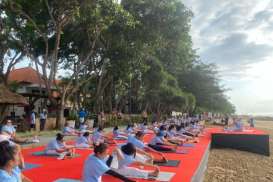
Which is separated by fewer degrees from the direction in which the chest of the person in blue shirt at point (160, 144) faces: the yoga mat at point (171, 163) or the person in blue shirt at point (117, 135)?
the yoga mat

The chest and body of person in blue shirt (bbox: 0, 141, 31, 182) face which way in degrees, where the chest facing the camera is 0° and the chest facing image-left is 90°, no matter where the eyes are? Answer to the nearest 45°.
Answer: approximately 270°

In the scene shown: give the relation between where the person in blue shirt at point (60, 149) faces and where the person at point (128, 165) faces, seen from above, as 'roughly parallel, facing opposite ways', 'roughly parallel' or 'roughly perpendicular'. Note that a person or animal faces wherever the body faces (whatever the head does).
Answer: roughly parallel

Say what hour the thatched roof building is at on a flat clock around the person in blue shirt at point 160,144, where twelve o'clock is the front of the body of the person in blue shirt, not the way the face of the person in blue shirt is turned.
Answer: The thatched roof building is roughly at 7 o'clock from the person in blue shirt.

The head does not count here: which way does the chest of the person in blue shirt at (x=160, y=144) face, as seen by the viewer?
to the viewer's right

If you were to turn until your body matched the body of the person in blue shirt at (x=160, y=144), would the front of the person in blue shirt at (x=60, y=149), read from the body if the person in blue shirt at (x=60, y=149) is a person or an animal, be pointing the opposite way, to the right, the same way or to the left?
the same way

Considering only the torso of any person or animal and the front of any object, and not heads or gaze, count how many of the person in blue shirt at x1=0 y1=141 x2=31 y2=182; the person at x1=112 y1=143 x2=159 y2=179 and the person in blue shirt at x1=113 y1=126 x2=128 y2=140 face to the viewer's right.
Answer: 3

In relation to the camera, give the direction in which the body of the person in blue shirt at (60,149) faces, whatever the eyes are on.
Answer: to the viewer's right

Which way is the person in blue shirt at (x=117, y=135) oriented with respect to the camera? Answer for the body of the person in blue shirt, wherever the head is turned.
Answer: to the viewer's right

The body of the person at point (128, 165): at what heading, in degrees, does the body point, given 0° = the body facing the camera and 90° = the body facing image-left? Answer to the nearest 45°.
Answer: approximately 270°

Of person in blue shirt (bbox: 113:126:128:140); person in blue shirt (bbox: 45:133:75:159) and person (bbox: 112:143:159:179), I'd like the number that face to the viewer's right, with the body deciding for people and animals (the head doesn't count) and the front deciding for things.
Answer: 3

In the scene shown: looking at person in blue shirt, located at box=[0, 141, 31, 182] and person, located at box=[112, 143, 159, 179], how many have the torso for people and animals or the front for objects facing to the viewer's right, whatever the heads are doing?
2

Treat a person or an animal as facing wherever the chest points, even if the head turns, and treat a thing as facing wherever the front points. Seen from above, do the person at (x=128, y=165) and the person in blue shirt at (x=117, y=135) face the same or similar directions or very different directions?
same or similar directions

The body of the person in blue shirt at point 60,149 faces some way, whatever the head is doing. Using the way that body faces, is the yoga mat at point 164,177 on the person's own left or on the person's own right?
on the person's own right

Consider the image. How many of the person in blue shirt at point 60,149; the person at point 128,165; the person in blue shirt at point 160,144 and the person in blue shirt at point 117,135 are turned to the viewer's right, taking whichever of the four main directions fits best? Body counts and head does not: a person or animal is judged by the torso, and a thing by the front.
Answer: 4
